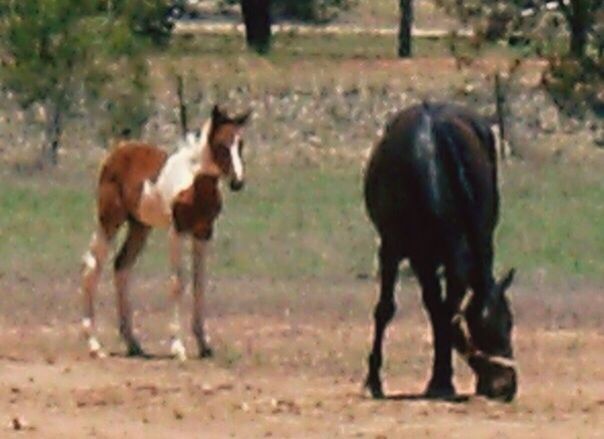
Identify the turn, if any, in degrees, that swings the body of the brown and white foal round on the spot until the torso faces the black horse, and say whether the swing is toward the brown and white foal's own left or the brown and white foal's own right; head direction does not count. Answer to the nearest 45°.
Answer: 0° — it already faces it

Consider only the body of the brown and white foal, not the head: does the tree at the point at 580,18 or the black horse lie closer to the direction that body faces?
the black horse

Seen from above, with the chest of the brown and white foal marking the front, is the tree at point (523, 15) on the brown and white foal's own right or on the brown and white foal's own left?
on the brown and white foal's own left

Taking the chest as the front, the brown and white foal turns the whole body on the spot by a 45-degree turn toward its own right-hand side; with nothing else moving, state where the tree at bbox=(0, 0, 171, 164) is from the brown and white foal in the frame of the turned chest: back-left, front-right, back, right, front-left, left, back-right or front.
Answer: back
